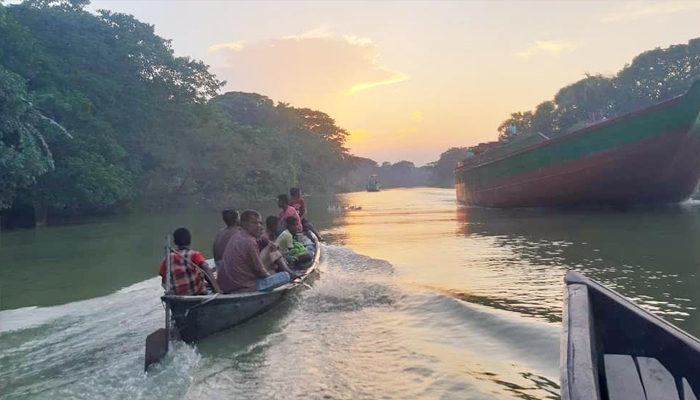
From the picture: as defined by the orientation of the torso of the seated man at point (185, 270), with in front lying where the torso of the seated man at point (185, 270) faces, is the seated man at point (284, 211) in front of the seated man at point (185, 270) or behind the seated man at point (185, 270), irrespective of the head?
in front

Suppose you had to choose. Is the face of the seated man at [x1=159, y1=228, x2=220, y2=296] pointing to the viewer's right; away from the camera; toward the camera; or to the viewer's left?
away from the camera

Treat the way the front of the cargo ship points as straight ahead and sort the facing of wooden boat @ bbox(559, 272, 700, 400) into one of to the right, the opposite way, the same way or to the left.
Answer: the opposite way

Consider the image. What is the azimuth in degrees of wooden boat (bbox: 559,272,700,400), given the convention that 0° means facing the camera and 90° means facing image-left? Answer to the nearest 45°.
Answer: approximately 135°

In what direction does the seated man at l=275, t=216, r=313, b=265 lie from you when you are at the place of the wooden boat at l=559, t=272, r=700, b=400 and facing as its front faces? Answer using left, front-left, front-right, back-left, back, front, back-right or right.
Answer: front

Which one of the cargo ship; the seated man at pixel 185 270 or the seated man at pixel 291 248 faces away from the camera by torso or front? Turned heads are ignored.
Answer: the seated man at pixel 185 270

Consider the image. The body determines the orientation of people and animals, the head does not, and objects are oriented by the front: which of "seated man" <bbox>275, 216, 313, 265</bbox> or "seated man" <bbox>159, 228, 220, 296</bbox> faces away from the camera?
"seated man" <bbox>159, 228, 220, 296</bbox>

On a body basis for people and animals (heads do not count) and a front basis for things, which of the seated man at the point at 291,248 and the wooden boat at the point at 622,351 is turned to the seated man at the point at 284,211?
the wooden boat

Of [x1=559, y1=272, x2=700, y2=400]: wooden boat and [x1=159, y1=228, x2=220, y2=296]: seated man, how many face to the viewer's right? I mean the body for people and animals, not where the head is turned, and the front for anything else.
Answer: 0

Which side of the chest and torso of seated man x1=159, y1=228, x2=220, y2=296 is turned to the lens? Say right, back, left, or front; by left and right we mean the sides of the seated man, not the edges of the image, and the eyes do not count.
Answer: back

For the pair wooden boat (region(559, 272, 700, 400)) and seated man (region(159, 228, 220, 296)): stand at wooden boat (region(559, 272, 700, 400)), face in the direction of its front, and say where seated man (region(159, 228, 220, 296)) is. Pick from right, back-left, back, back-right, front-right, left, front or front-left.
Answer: front-left

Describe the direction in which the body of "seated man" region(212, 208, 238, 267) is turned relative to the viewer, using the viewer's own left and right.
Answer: facing away from the viewer and to the right of the viewer

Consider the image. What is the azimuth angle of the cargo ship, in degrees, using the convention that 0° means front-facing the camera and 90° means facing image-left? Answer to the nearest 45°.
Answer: approximately 315°
